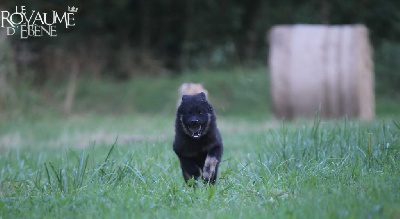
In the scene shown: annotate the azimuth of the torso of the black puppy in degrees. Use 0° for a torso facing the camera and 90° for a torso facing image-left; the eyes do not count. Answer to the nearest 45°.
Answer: approximately 0°

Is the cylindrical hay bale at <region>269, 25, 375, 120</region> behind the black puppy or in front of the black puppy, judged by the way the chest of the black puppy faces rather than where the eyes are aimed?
behind
